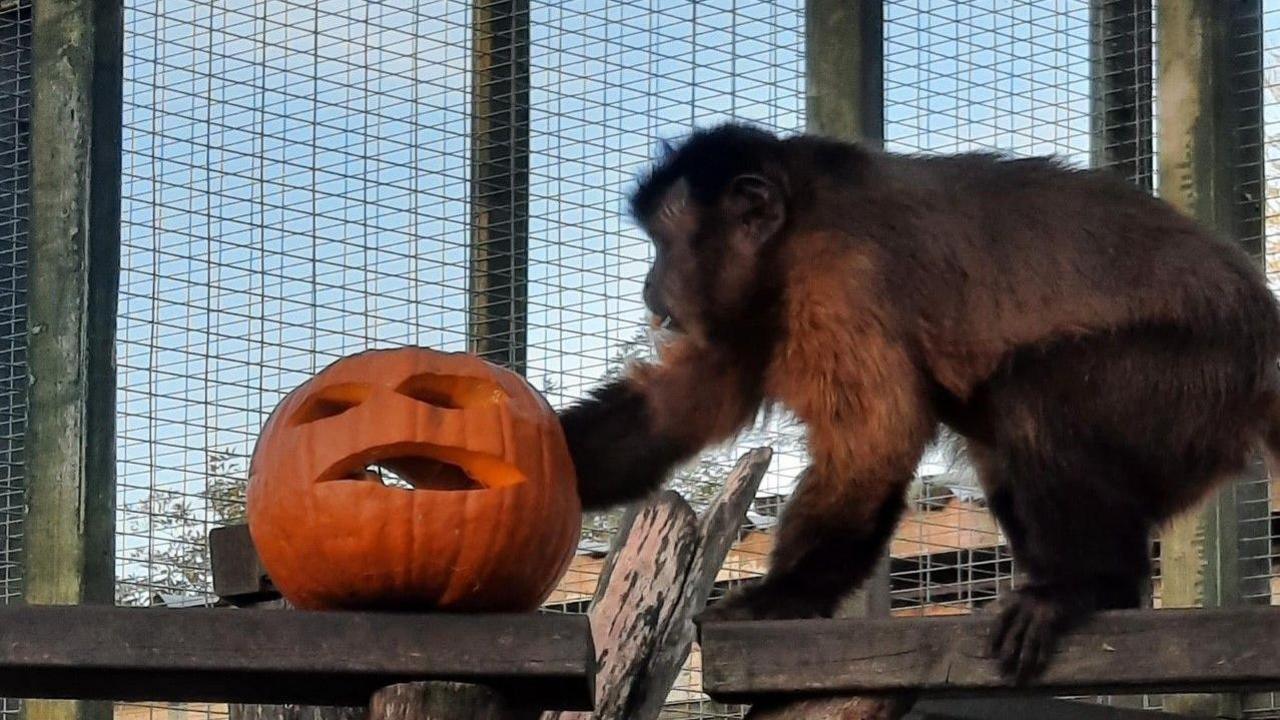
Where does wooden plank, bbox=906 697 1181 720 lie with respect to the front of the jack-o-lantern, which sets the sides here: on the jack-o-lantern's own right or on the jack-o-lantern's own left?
on the jack-o-lantern's own left

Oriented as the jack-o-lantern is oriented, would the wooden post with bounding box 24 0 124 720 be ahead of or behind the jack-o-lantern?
behind

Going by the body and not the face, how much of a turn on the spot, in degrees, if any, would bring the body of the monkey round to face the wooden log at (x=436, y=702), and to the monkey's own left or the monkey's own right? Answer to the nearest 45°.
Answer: approximately 45° to the monkey's own left

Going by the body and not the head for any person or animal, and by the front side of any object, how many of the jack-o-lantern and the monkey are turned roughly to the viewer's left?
1

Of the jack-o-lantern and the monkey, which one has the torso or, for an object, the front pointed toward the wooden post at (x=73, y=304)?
the monkey

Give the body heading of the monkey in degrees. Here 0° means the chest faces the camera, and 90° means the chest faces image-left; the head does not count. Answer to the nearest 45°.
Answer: approximately 90°

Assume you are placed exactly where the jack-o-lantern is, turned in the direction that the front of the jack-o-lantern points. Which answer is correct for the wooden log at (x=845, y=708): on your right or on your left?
on your left

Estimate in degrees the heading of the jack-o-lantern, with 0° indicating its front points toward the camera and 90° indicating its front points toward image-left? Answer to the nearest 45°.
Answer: approximately 0°

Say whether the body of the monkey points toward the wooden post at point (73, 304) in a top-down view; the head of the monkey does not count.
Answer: yes

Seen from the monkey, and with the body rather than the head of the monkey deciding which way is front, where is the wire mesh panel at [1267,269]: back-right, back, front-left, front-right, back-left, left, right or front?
back-right

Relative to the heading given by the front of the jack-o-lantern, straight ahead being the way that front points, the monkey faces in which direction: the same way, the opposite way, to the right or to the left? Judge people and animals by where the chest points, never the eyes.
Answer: to the right
